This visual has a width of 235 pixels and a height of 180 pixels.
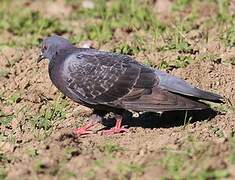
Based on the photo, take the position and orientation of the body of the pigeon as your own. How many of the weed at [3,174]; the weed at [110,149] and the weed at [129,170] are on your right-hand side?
0

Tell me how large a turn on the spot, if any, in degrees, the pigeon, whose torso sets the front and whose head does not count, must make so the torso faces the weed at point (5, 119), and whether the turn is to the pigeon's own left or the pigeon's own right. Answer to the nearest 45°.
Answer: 0° — it already faces it

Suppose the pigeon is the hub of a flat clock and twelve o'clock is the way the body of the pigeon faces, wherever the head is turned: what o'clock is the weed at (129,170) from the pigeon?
The weed is roughly at 9 o'clock from the pigeon.

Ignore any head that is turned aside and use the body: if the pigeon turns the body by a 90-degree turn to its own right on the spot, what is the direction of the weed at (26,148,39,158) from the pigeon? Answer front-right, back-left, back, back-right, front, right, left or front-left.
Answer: back-left

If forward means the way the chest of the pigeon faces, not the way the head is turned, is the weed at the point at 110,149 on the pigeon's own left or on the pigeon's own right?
on the pigeon's own left

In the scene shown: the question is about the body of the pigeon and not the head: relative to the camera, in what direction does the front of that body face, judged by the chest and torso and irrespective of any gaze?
to the viewer's left

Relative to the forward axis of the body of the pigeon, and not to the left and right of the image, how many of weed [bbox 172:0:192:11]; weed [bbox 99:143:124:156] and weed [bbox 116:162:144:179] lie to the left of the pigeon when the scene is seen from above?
2

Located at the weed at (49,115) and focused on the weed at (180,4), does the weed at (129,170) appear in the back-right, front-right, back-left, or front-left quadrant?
back-right

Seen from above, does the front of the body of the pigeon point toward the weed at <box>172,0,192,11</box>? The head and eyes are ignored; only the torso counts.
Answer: no

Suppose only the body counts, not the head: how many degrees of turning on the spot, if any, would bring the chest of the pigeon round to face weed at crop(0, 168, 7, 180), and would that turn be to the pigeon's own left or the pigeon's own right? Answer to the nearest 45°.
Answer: approximately 45° to the pigeon's own left

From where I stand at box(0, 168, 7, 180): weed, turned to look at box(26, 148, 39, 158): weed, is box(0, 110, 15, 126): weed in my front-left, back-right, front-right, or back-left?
front-left
